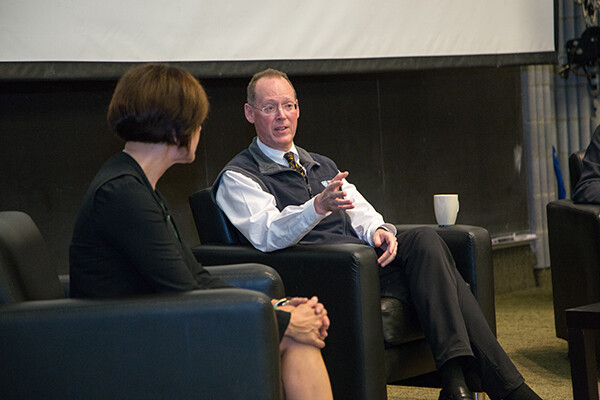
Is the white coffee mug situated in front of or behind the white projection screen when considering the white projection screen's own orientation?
in front

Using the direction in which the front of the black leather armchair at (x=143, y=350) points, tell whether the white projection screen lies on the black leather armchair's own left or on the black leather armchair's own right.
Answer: on the black leather armchair's own left

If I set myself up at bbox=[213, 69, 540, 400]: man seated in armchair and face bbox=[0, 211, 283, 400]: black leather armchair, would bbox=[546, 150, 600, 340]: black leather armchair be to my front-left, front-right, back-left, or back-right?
back-left

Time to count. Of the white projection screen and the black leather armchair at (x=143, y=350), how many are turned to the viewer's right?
1

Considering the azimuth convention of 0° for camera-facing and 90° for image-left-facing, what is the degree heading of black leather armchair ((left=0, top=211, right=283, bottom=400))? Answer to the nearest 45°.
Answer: approximately 270°

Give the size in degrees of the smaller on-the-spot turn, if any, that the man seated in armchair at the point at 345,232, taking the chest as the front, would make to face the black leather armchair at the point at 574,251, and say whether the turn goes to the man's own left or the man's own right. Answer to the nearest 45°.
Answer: approximately 90° to the man's own left

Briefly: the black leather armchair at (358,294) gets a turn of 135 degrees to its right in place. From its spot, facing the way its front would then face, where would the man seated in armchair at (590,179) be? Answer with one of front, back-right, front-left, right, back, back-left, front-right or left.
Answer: back-right

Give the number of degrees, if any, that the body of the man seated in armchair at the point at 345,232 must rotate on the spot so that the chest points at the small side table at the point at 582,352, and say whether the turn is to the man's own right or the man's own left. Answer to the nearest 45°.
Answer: approximately 45° to the man's own left

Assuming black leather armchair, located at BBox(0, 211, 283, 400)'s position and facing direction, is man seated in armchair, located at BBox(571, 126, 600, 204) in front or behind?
in front
